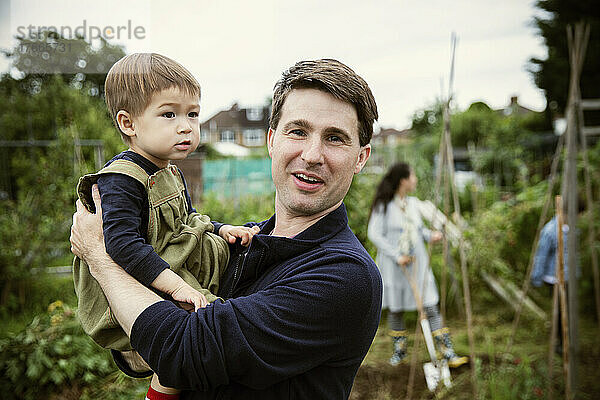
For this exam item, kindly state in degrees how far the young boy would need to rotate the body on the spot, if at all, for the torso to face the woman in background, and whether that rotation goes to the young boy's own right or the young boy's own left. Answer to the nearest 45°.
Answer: approximately 90° to the young boy's own left

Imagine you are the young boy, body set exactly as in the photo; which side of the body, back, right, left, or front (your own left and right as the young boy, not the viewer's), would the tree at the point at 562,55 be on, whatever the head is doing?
left

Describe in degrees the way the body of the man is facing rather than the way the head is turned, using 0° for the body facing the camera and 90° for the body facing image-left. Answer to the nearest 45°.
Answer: approximately 45°

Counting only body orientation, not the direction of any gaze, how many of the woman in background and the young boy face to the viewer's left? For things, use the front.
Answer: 0

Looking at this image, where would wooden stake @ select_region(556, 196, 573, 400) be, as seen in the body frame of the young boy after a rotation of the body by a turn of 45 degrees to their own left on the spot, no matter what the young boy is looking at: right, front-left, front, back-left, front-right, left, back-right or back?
front-left

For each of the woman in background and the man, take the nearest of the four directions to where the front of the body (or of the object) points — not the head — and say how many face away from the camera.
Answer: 0
